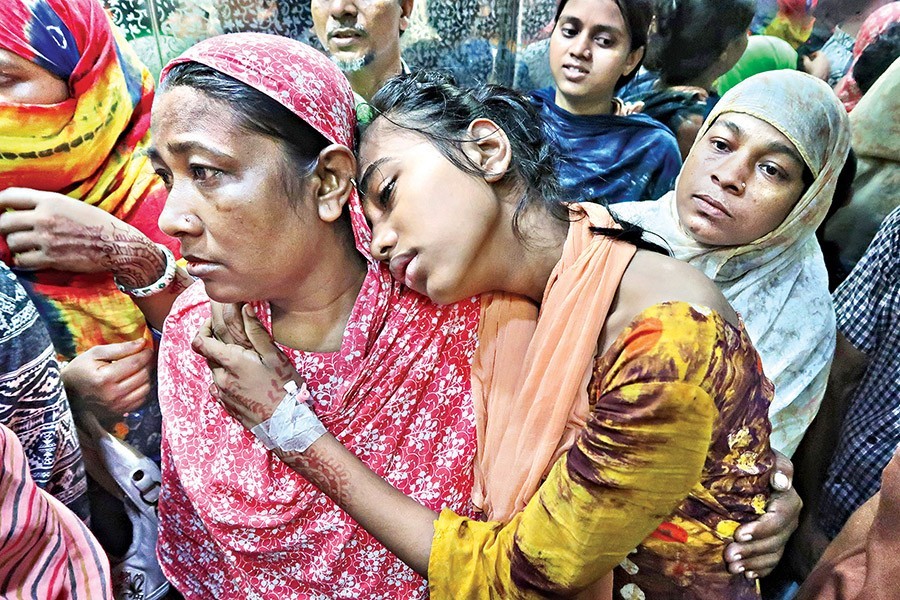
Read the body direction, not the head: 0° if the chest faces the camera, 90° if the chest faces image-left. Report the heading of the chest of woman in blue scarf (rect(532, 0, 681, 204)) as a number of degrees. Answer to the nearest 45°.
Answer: approximately 45°

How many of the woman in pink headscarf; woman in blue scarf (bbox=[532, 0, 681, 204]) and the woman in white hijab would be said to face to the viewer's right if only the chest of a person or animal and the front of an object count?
0

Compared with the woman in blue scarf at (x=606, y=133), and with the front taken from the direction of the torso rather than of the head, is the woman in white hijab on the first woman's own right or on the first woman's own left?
on the first woman's own left

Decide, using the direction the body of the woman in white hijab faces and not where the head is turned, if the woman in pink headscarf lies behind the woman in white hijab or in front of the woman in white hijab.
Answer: in front

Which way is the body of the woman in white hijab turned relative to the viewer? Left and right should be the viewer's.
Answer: facing the viewer and to the left of the viewer

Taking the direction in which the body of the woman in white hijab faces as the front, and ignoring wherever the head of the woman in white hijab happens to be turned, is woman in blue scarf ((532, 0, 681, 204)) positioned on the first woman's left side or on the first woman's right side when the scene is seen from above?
on the first woman's right side

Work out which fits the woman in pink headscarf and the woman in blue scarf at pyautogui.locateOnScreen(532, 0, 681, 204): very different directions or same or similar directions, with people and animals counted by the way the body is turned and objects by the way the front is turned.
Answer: same or similar directions

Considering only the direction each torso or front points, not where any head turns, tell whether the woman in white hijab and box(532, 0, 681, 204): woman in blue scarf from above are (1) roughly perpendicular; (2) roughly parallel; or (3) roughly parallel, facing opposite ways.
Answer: roughly parallel

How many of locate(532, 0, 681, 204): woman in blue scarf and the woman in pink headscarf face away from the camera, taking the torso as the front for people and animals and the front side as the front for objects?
0

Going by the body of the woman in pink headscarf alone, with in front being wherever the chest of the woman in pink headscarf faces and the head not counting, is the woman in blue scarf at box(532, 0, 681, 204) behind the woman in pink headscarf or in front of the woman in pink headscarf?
behind

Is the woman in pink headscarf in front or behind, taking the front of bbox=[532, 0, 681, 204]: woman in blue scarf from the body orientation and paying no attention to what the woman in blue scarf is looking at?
in front

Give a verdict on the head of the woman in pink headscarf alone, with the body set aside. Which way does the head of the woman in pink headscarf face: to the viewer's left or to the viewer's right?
to the viewer's left
